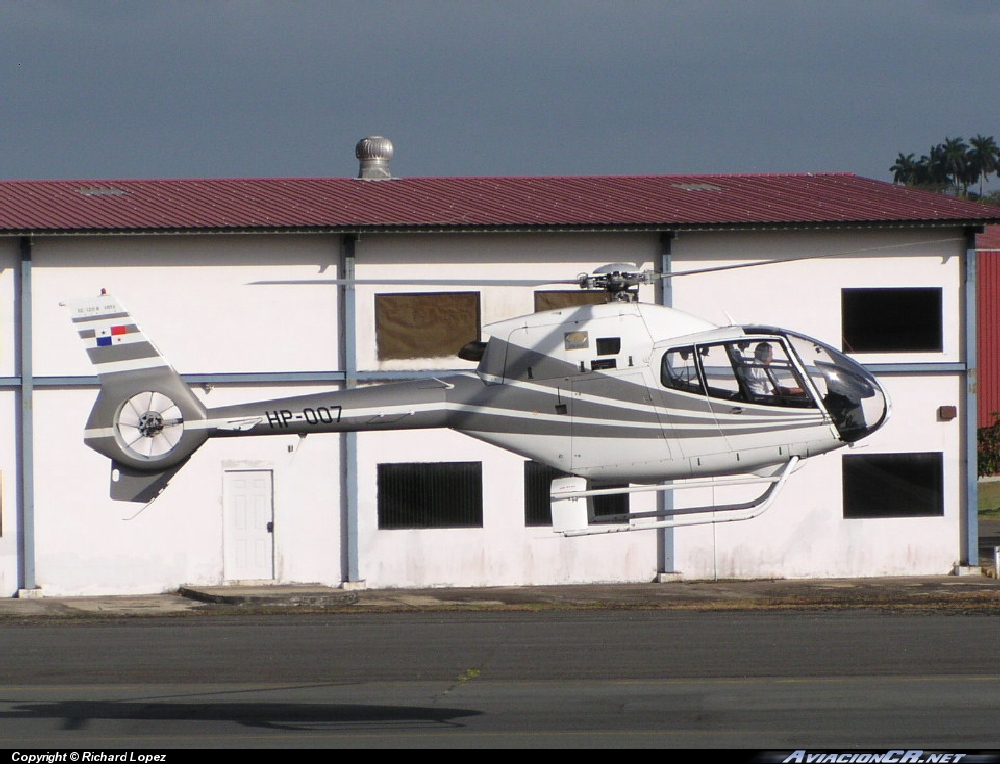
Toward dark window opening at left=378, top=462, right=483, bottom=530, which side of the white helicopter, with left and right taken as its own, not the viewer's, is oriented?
left

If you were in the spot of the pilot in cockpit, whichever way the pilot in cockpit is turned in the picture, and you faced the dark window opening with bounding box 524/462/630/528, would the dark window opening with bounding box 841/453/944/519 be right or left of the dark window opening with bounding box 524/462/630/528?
right

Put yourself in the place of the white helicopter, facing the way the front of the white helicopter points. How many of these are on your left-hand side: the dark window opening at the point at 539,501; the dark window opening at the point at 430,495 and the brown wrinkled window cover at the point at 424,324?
3

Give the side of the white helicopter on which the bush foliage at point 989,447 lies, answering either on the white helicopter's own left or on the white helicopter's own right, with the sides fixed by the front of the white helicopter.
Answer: on the white helicopter's own left

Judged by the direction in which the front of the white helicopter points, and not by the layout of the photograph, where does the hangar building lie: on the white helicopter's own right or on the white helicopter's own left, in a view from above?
on the white helicopter's own left

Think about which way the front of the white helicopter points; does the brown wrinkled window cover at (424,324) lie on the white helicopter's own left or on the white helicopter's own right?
on the white helicopter's own left

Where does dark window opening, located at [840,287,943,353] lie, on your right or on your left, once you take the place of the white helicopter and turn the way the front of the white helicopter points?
on your left

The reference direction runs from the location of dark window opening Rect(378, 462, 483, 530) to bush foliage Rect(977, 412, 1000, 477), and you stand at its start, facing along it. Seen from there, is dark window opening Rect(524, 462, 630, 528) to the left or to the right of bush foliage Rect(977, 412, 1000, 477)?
right

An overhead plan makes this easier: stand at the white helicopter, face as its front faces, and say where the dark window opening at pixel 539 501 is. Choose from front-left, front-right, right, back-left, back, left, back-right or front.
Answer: left

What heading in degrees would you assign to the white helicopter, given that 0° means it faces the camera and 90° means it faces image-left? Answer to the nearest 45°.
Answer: approximately 270°

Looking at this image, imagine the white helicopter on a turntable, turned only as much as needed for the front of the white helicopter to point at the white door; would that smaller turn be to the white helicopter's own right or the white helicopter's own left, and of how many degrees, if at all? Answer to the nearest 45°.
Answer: approximately 135° to the white helicopter's own left
